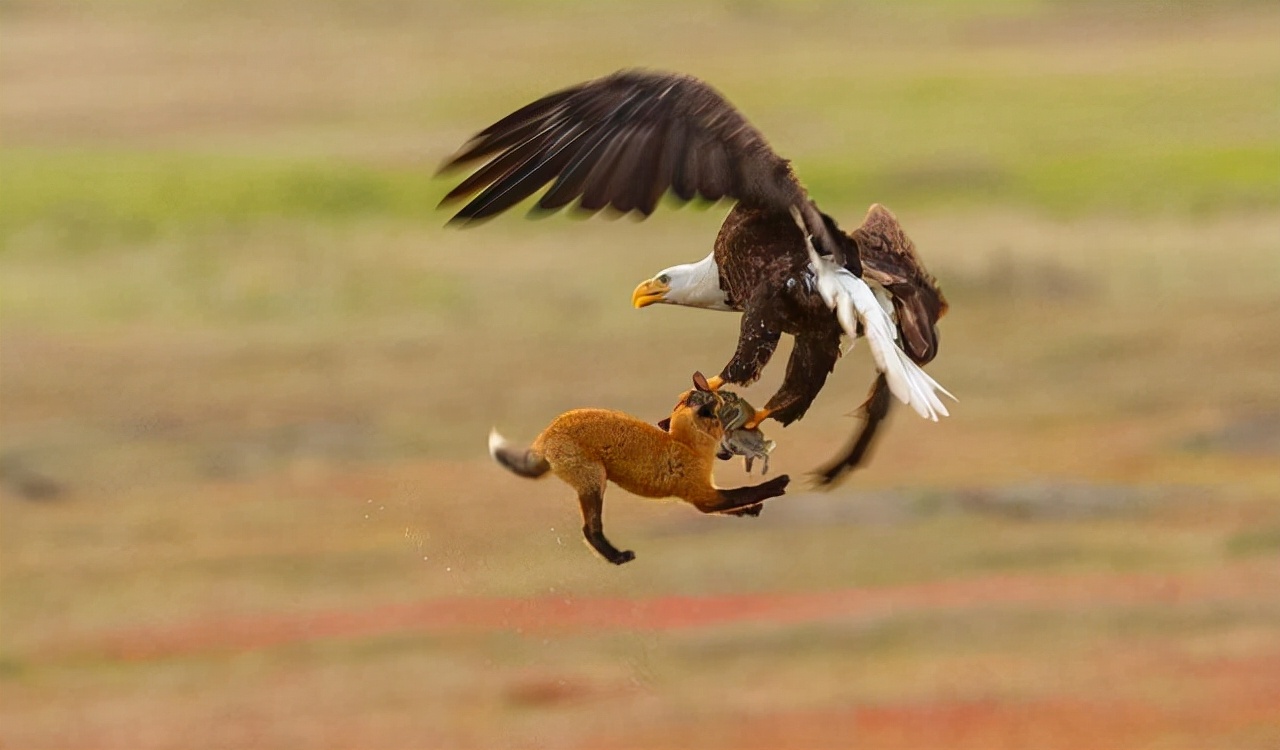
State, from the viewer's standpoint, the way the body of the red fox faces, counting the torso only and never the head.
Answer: to the viewer's right
